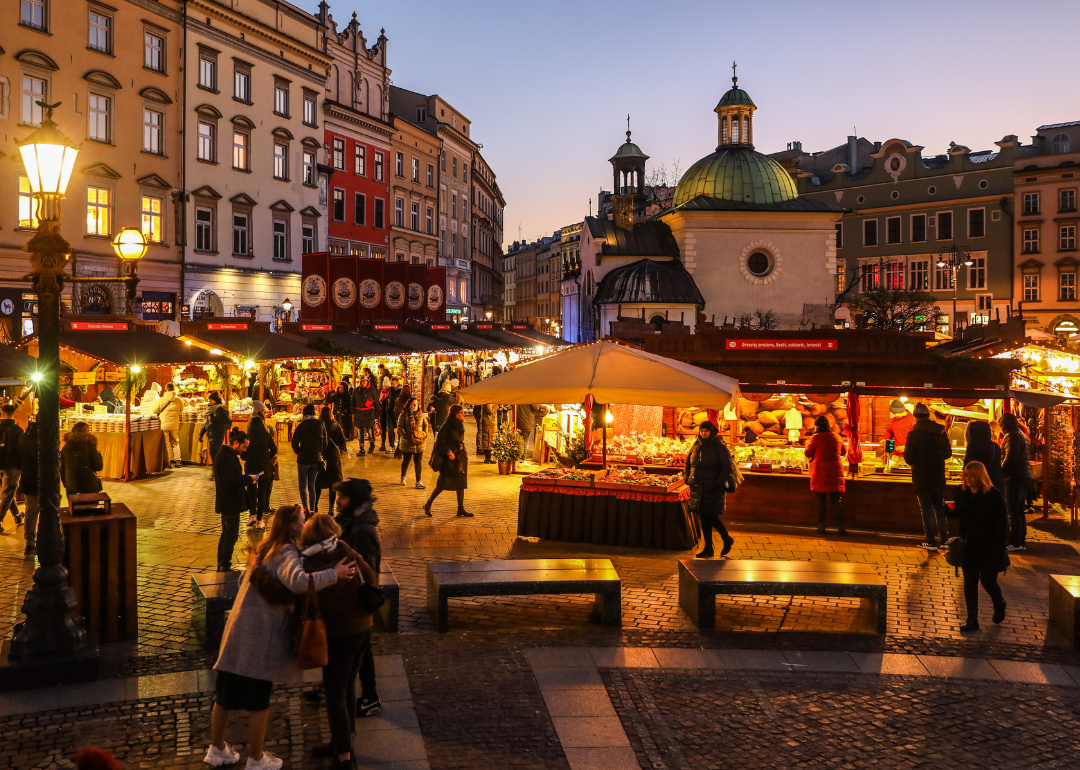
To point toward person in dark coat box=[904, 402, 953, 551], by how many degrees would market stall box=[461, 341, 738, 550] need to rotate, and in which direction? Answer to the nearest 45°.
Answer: approximately 90° to its left

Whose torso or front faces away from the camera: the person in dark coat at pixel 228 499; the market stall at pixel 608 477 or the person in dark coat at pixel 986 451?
the person in dark coat at pixel 986 451

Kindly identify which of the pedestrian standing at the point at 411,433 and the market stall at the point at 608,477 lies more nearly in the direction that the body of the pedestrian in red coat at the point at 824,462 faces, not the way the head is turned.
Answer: the pedestrian standing

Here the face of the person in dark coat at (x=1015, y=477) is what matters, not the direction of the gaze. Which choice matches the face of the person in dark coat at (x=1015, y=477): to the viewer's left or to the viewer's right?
to the viewer's left

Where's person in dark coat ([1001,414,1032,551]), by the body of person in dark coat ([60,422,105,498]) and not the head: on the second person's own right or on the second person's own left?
on the second person's own right

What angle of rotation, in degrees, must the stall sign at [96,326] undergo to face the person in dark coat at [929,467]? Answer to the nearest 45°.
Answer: approximately 45° to its left

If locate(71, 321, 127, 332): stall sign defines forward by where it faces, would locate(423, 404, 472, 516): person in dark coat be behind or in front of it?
in front

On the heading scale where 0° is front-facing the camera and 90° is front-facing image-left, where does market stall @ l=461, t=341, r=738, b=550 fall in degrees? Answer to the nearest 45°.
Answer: approximately 0°

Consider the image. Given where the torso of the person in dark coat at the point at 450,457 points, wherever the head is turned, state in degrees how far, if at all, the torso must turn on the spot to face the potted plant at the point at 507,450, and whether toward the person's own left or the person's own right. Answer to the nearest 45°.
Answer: approximately 90° to the person's own left

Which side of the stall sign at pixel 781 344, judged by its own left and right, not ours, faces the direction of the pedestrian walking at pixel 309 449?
right

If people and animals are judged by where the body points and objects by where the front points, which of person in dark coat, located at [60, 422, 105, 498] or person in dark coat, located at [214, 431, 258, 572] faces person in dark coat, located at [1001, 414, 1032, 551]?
person in dark coat, located at [214, 431, 258, 572]

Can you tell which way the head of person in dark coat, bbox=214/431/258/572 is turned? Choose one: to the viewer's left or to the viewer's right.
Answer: to the viewer's right

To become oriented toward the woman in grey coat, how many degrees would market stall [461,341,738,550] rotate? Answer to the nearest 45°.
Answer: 0° — it already faces them

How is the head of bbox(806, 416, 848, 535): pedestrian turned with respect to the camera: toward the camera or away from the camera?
away from the camera

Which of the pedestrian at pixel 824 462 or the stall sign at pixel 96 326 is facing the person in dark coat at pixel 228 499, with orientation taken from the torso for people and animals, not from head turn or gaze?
the stall sign

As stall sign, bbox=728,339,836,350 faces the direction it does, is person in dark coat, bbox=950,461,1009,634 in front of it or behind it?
in front

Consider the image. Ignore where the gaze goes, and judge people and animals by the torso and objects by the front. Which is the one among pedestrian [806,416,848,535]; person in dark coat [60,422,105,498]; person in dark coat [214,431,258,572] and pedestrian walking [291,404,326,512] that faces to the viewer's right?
person in dark coat [214,431,258,572]

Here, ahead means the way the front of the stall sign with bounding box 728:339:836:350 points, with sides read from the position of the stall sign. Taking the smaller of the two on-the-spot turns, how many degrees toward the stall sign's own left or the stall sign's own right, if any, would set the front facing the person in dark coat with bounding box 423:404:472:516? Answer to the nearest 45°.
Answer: approximately 45° to the stall sign's own right
